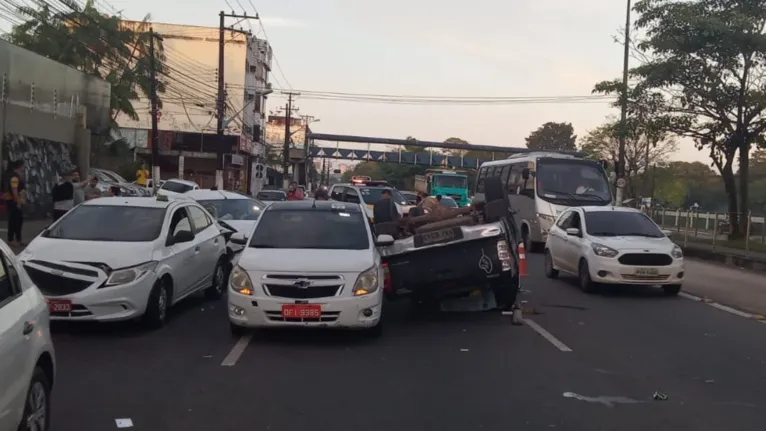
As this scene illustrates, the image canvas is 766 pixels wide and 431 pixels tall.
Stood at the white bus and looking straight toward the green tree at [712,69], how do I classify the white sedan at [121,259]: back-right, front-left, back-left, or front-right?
back-right

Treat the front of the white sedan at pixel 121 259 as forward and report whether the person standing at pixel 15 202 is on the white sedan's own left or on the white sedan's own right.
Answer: on the white sedan's own right

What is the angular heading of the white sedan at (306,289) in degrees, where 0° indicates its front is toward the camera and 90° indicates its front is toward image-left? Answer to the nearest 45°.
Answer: approximately 0°

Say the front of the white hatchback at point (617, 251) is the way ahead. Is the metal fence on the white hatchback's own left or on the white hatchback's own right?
on the white hatchback's own left

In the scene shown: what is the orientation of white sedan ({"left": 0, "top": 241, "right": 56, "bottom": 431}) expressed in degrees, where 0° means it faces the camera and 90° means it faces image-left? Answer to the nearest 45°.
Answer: approximately 45°

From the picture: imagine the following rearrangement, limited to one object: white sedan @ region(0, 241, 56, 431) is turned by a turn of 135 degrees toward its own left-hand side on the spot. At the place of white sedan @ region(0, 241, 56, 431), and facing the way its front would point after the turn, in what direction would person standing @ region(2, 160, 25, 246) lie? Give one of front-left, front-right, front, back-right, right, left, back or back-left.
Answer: left

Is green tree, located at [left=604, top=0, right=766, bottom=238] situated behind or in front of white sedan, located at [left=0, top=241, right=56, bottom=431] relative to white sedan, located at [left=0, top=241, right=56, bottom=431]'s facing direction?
behind

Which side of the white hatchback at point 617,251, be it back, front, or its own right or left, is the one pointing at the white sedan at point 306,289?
right

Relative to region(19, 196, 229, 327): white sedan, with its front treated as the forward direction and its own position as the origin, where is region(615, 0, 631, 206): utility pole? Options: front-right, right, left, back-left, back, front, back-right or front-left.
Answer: back

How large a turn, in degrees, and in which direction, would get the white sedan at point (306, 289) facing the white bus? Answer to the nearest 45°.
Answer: approximately 135° to its left

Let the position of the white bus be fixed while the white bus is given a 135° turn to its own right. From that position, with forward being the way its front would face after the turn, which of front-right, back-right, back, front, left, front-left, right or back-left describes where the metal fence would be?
back-right

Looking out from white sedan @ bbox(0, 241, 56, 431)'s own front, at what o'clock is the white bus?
The white bus is roughly at 6 o'clock from the white sedan.
